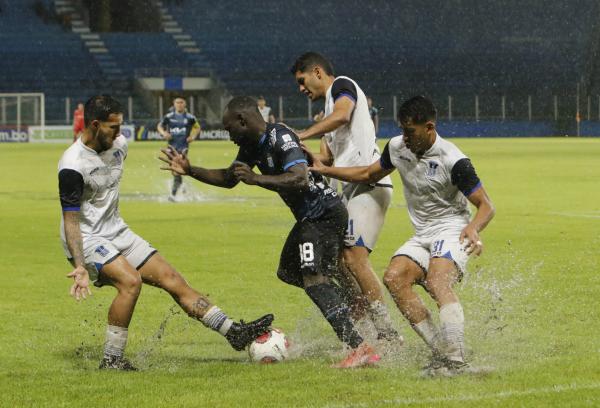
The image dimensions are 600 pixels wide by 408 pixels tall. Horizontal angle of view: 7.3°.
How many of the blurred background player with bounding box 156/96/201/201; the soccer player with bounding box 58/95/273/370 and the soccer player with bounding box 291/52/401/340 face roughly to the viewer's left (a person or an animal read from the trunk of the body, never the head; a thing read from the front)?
1

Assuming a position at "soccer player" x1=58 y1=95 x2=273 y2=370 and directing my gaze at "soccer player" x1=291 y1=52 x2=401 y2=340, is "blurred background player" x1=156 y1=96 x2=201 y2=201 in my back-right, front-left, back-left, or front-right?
front-left

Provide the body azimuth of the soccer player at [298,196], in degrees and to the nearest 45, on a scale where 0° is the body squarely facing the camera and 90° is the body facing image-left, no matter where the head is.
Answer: approximately 90°

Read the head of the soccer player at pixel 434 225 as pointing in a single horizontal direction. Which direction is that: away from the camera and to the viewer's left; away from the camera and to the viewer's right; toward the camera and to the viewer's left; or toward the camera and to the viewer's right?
toward the camera and to the viewer's left

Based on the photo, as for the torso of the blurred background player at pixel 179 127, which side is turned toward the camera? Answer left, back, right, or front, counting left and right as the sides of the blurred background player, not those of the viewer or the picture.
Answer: front

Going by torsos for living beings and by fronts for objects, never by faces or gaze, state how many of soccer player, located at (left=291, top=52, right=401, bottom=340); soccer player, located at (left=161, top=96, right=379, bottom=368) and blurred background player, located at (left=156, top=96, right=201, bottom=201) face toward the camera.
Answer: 1

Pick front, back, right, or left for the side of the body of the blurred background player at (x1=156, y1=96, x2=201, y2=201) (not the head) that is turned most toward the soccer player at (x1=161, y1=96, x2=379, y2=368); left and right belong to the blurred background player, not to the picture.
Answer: front

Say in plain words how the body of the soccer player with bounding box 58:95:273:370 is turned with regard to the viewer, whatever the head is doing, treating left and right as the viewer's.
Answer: facing the viewer and to the right of the viewer

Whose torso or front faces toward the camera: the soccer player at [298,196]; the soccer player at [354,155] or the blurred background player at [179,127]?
the blurred background player

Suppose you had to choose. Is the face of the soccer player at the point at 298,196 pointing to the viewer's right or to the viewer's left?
to the viewer's left

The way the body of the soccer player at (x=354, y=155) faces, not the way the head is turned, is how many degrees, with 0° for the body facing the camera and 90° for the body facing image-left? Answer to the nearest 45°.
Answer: approximately 90°

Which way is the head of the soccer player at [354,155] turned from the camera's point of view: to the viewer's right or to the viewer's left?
to the viewer's left

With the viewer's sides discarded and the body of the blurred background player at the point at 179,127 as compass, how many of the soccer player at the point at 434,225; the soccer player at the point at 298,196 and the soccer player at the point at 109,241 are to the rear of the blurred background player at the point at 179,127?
0
